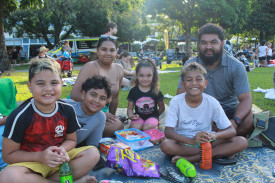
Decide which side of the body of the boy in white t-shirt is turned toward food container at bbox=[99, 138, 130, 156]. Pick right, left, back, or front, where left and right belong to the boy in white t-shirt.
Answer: right

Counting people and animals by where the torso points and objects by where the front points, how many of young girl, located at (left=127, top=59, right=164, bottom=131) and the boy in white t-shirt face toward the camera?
2

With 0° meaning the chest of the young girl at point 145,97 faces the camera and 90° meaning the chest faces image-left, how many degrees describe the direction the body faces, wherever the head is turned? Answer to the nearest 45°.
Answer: approximately 0°

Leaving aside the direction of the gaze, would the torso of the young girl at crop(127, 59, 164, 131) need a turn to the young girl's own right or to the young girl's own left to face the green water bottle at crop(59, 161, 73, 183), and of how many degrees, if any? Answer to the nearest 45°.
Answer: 0° — they already face it

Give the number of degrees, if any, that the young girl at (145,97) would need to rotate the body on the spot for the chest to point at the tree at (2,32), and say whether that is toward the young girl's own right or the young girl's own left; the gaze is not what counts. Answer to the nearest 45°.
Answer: approximately 135° to the young girl's own right

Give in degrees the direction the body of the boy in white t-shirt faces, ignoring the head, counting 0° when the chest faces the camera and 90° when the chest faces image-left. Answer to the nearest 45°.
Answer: approximately 0°
